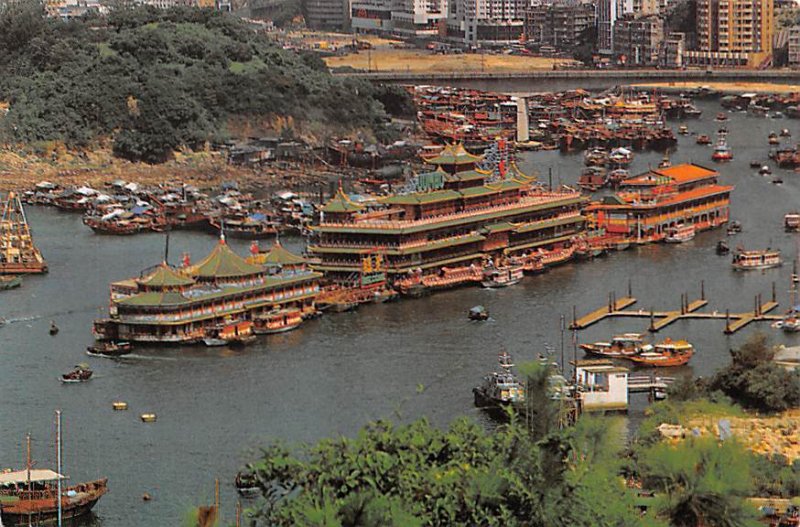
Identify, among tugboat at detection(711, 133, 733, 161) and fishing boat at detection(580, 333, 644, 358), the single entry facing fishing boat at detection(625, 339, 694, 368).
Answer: the tugboat

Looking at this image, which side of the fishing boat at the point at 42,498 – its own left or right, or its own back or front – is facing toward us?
right

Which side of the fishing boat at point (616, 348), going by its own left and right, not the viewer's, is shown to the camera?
left

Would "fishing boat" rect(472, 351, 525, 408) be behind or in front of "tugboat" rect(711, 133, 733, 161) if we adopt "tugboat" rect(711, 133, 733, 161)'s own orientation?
in front

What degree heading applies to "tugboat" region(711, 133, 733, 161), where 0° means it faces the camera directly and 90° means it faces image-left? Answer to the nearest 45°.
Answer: approximately 0°

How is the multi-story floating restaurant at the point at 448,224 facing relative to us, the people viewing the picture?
facing the viewer and to the right of the viewer

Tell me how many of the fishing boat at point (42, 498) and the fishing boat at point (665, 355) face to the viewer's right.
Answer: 1

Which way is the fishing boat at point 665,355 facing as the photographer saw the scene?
facing to the left of the viewer

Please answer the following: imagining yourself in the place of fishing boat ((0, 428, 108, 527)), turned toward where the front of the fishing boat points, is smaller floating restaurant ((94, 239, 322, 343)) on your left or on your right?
on your left

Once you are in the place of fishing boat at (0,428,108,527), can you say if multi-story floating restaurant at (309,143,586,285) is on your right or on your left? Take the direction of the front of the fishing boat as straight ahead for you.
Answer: on your left

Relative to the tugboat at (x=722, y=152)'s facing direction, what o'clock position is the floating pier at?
The floating pier is roughly at 12 o'clock from the tugboat.

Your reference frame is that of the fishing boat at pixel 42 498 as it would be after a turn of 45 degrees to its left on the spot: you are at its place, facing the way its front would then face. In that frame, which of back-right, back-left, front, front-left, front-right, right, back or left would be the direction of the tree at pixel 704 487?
right
